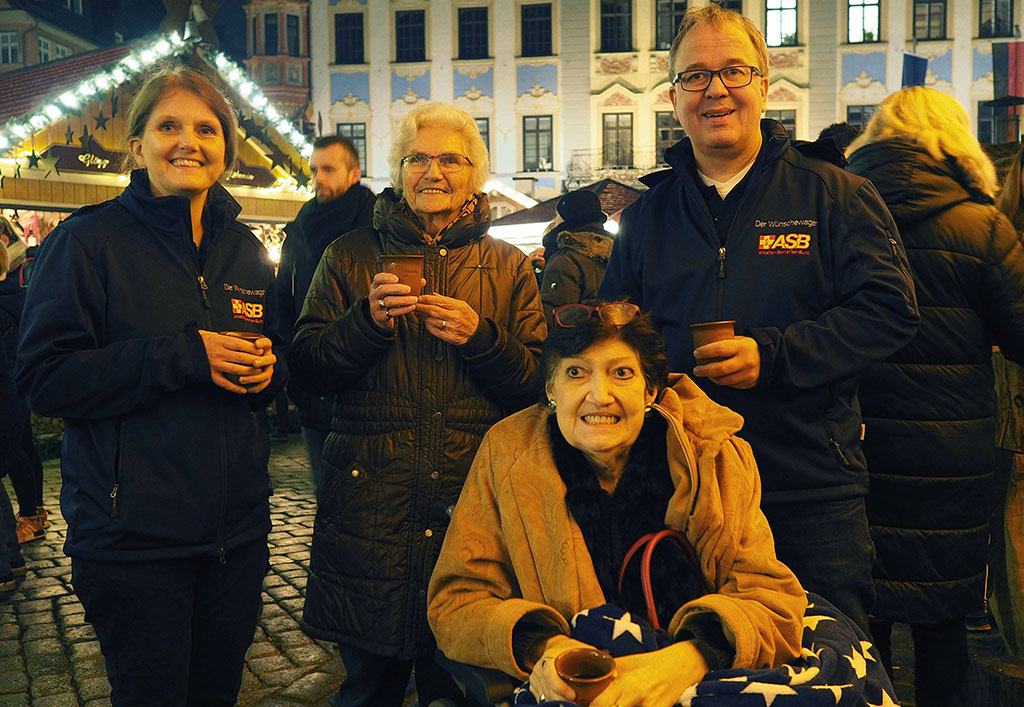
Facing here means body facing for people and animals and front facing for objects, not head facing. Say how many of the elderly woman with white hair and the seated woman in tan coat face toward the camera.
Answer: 2

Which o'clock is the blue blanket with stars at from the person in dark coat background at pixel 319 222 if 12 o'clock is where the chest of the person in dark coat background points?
The blue blanket with stars is roughly at 10 o'clock from the person in dark coat background.

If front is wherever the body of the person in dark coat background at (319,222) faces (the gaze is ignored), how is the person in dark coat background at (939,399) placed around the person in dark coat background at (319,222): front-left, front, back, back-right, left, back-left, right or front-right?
left

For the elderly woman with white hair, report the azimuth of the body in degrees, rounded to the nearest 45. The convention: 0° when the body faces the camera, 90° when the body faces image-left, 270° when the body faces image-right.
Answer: approximately 0°

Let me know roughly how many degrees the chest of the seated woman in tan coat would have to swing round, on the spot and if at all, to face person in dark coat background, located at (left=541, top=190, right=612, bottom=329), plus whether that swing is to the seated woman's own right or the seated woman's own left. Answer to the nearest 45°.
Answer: approximately 180°

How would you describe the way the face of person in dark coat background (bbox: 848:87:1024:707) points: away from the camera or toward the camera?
away from the camera
